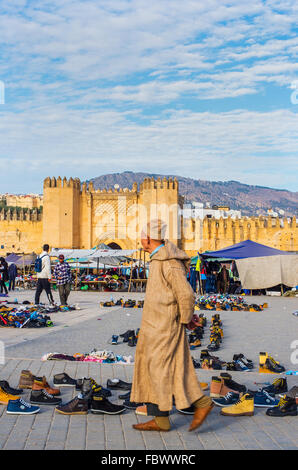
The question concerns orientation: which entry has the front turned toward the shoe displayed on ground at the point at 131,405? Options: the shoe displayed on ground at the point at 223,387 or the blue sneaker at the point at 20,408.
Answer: the blue sneaker

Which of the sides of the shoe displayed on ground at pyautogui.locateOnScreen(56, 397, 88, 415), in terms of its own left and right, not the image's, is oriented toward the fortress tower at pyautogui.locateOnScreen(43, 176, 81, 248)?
right

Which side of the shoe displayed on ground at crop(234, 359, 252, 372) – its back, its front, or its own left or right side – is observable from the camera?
right

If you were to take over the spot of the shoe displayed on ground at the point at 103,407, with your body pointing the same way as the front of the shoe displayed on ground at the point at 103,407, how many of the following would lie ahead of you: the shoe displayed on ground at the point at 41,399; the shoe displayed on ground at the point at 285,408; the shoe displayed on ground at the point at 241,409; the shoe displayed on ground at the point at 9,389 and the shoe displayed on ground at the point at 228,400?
3

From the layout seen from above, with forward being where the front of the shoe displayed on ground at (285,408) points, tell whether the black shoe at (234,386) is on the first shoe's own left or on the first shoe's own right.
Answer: on the first shoe's own right

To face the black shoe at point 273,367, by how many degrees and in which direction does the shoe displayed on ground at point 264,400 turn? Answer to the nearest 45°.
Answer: approximately 90° to its left

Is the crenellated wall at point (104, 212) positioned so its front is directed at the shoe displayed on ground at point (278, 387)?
yes

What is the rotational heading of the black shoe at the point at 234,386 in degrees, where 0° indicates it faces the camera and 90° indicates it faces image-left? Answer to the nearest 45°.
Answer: approximately 270°

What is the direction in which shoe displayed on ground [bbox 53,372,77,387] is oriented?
to the viewer's right
